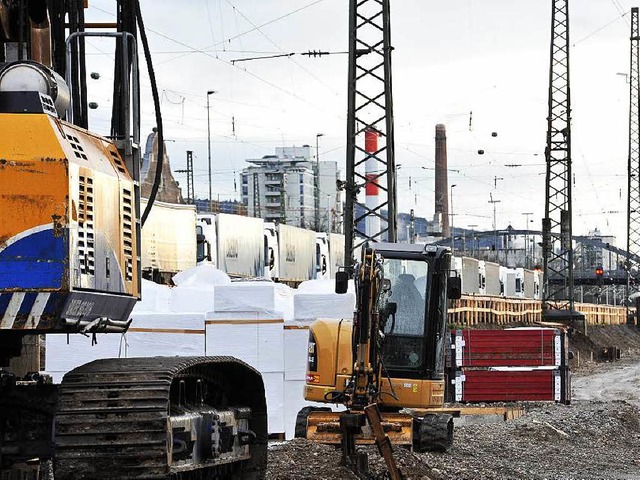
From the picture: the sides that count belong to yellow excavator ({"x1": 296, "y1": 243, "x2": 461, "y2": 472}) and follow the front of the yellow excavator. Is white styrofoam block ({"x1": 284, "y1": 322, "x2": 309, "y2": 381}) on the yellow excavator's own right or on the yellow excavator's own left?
on the yellow excavator's own right

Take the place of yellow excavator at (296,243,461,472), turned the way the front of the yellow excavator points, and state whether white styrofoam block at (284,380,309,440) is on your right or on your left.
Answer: on your right

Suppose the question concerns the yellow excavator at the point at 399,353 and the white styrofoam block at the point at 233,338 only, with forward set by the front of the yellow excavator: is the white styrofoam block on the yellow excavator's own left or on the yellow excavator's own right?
on the yellow excavator's own right

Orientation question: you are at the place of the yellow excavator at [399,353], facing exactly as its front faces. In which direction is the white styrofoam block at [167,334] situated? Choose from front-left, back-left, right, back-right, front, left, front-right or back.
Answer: right

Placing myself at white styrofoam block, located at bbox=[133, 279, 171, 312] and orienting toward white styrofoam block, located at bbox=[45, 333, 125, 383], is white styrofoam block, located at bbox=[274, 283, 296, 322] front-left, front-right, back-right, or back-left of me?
back-left

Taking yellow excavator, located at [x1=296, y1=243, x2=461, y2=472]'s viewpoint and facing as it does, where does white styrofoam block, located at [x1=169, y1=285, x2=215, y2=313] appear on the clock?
The white styrofoam block is roughly at 4 o'clock from the yellow excavator.

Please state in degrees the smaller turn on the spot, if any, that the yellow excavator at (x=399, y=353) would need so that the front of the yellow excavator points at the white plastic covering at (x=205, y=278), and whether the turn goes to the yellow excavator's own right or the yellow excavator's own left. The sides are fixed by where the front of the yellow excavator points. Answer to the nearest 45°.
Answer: approximately 135° to the yellow excavator's own right
